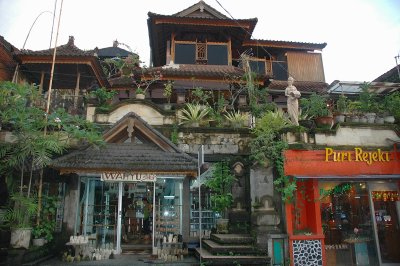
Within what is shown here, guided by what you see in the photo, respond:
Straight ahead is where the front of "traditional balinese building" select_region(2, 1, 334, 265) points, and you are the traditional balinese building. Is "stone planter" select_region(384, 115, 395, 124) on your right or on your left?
on your left

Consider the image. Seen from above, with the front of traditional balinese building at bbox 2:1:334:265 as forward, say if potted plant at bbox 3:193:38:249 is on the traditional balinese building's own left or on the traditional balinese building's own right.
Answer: on the traditional balinese building's own right

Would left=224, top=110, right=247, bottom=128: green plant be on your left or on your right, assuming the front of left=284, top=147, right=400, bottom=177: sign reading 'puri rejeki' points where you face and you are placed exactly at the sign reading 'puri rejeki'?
on your right

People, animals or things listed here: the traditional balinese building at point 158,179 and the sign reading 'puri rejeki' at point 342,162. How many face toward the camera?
2

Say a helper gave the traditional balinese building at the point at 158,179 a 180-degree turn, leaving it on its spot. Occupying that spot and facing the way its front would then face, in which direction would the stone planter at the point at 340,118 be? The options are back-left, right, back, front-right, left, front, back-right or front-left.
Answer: right

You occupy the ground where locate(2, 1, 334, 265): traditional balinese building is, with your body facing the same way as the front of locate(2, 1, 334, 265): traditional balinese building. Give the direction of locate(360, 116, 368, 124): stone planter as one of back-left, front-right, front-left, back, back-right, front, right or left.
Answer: left

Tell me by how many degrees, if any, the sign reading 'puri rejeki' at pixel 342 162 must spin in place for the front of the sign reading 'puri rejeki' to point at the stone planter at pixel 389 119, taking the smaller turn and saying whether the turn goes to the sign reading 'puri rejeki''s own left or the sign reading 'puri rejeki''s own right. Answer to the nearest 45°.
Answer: approximately 135° to the sign reading 'puri rejeki''s own left

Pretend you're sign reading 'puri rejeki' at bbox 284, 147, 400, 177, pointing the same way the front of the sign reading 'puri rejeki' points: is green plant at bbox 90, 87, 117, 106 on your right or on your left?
on your right

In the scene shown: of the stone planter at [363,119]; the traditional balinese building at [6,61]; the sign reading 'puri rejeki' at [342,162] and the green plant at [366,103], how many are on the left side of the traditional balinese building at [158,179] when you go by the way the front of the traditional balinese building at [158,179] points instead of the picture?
3

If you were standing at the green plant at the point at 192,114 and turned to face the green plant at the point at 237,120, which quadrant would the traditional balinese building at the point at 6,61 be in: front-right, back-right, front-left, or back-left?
back-left

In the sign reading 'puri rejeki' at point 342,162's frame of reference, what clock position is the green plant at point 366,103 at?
The green plant is roughly at 7 o'clock from the sign reading 'puri rejeki'.

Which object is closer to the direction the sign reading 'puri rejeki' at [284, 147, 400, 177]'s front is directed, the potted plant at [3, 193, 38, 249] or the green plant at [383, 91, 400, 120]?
the potted plant

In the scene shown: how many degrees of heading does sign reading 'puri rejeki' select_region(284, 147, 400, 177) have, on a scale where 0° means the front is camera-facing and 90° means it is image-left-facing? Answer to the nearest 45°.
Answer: approximately 0°

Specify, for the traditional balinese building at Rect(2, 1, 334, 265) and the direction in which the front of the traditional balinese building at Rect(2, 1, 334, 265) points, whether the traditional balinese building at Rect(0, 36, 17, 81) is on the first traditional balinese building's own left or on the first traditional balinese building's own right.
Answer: on the first traditional balinese building's own right

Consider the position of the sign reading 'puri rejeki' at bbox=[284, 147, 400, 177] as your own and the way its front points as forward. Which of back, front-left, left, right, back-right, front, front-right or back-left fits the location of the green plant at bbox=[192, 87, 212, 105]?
right
